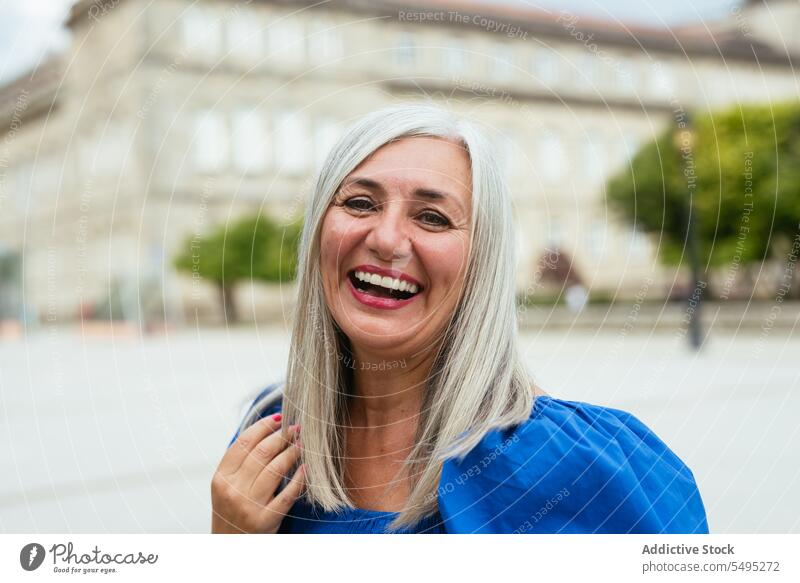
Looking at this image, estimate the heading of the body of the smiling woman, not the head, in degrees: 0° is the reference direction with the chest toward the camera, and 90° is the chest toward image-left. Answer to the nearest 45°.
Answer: approximately 45°

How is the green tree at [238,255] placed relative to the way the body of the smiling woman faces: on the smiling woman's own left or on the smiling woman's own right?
on the smiling woman's own right

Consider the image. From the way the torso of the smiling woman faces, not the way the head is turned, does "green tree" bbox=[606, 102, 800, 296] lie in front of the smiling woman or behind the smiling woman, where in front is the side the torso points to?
behind
